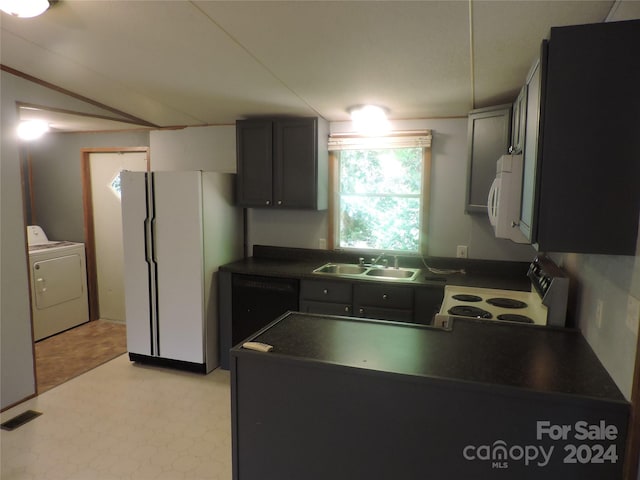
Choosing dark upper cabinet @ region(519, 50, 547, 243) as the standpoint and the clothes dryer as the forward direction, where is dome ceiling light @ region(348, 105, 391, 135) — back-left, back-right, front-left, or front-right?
front-right

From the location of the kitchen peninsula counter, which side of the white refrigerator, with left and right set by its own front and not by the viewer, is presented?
left

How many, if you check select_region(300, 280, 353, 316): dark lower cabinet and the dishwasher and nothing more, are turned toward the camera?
2

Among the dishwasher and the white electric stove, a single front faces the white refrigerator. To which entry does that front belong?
the white electric stove

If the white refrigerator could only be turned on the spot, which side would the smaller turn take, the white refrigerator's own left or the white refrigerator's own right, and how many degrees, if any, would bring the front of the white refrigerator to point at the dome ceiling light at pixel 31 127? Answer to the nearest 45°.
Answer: approximately 90° to the white refrigerator's own right

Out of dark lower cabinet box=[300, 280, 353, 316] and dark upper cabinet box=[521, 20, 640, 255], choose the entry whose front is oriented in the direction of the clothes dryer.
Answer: the dark upper cabinet

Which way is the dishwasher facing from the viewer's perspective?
toward the camera

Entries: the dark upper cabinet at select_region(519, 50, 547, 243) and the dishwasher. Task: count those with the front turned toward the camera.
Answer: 1

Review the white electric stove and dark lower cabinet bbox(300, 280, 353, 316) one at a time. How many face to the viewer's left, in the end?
1

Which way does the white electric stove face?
to the viewer's left

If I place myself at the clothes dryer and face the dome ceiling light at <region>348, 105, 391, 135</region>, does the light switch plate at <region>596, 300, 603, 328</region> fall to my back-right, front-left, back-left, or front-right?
front-right

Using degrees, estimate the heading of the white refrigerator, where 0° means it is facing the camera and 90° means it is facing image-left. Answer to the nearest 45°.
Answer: approximately 45°

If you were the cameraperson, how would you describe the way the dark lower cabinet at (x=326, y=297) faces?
facing the viewer

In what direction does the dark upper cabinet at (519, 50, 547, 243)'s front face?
to the viewer's left

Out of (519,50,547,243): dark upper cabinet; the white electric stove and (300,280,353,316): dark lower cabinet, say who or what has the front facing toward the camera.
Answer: the dark lower cabinet
